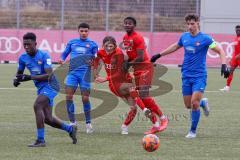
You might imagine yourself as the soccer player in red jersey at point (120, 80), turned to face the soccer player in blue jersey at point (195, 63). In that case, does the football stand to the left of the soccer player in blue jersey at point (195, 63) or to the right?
right

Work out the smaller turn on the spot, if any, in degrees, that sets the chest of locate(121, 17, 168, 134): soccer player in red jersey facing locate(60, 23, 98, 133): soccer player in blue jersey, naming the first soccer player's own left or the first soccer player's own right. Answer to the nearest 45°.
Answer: approximately 45° to the first soccer player's own right

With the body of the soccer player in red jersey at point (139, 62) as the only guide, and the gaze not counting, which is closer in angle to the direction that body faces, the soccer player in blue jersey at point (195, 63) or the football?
the football

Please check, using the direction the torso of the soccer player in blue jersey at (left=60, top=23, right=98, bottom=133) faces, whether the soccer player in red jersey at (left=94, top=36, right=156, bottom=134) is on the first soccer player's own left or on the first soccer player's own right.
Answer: on the first soccer player's own left
